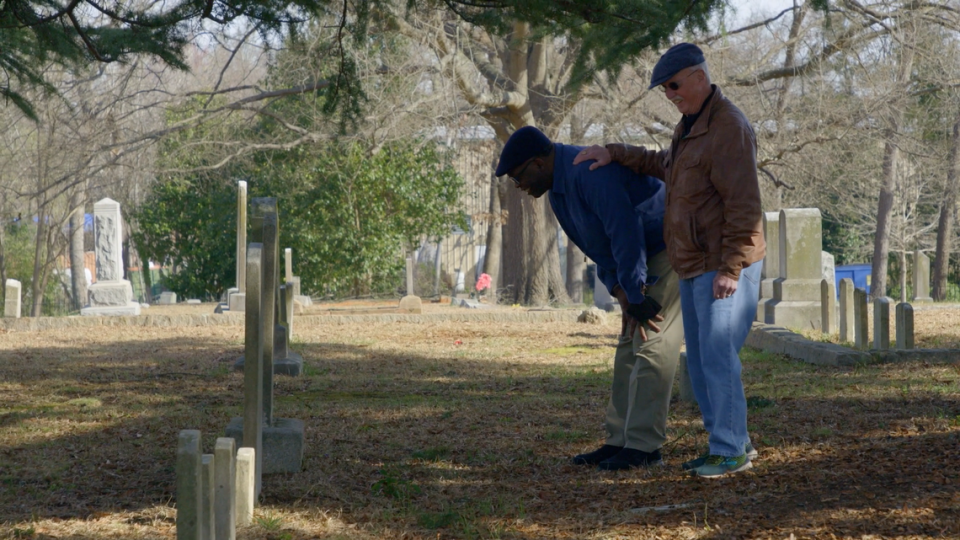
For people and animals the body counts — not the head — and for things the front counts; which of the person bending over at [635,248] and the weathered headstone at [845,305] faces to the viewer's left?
the person bending over

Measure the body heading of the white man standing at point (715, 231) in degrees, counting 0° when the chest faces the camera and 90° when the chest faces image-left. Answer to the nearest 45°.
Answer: approximately 90°

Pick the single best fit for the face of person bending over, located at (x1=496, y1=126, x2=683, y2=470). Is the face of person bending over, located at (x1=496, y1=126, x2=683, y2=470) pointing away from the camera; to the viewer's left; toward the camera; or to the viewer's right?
to the viewer's left

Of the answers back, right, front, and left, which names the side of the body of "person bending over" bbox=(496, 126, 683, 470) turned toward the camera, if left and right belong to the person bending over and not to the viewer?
left

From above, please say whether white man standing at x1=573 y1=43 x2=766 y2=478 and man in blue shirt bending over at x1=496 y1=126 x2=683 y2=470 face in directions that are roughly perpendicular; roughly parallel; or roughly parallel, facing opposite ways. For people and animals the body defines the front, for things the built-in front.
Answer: roughly parallel

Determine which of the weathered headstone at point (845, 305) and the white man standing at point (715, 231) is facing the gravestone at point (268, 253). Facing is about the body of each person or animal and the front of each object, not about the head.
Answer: the white man standing

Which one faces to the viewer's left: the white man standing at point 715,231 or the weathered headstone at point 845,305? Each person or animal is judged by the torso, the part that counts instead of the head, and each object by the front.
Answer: the white man standing
